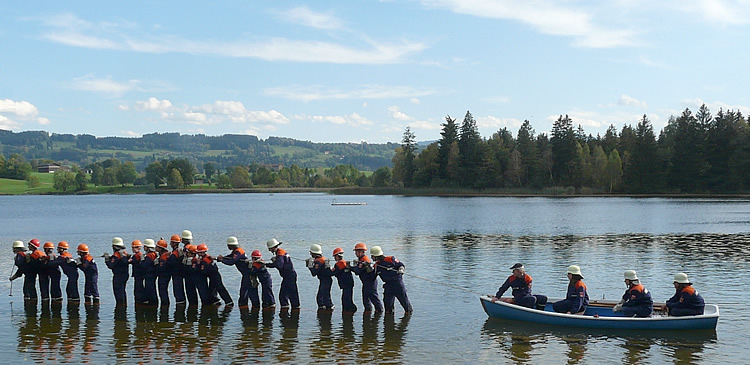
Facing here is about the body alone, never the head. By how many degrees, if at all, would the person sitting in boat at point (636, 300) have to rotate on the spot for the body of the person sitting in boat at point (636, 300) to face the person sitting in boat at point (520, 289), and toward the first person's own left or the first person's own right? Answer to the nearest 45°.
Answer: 0° — they already face them

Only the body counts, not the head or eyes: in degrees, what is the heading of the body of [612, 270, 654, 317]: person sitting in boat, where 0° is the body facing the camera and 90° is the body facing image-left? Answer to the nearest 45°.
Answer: approximately 90°

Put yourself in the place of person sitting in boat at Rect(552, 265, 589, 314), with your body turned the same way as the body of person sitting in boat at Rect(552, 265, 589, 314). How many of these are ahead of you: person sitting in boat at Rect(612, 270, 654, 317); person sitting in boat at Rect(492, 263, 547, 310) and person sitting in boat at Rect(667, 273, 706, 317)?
1

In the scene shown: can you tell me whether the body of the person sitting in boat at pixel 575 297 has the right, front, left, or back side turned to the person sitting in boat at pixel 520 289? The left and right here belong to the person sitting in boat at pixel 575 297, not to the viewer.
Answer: front

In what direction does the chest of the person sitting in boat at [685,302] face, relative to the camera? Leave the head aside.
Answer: to the viewer's left

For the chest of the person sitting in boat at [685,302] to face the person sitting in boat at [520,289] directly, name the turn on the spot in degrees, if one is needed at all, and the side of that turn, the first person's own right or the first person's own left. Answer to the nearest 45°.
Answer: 0° — they already face them

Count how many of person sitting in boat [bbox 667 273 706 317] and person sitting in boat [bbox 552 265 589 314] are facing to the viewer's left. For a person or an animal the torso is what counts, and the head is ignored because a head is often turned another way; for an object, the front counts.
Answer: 2

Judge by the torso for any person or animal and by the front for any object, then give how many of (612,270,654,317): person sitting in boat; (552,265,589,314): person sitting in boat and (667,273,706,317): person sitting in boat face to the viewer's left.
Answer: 3

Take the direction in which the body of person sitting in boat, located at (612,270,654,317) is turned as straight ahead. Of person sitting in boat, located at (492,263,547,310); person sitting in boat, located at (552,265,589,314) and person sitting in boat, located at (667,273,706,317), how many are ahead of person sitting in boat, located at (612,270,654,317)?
2

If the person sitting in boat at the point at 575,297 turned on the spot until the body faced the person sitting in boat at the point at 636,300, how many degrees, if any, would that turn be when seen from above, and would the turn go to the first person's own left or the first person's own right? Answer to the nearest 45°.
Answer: approximately 180°

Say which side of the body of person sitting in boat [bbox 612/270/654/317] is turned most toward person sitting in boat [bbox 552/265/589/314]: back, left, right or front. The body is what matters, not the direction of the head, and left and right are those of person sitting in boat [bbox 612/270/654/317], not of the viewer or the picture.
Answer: front

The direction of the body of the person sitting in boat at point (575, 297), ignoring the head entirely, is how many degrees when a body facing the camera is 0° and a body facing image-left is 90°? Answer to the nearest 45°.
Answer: approximately 90°

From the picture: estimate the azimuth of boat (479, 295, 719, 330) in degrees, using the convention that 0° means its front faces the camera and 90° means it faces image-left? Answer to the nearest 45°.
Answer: approximately 90°
